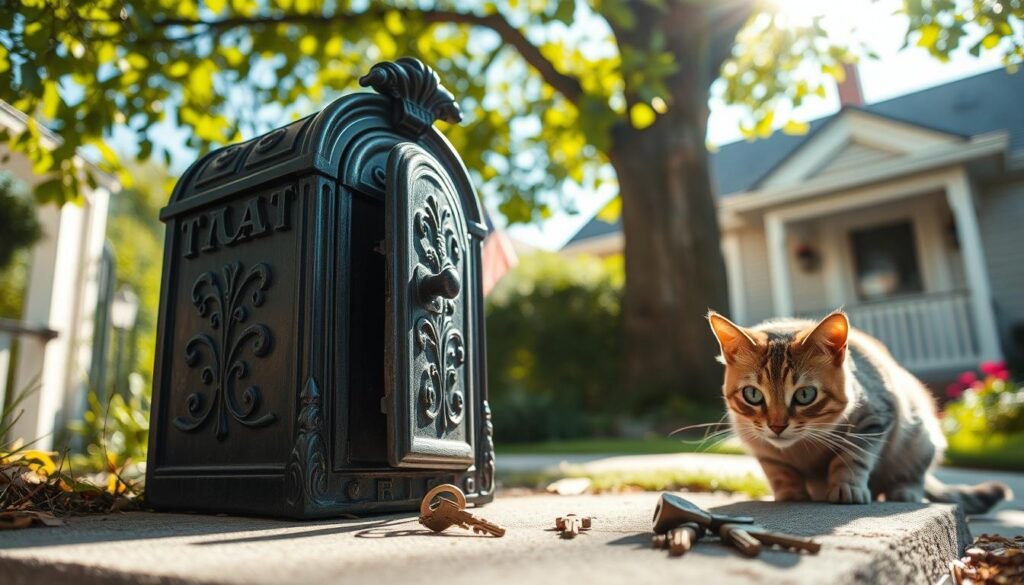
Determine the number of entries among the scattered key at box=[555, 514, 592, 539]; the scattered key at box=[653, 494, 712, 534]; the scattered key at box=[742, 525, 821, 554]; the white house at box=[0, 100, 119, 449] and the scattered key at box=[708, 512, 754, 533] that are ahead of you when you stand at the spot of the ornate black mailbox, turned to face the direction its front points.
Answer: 4

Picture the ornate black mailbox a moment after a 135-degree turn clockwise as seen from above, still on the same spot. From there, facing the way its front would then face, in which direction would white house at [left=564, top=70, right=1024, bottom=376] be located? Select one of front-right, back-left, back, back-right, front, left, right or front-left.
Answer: back-right

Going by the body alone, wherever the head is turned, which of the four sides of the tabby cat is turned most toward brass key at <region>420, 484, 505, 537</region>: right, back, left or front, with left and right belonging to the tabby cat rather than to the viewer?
front

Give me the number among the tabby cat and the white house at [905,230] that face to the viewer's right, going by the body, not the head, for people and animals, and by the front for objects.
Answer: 0

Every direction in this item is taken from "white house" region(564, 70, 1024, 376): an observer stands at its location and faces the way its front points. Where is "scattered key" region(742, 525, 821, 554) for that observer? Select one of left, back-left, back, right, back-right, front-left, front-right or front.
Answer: front-left

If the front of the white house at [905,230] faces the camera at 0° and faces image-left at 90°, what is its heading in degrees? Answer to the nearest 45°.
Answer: approximately 45°

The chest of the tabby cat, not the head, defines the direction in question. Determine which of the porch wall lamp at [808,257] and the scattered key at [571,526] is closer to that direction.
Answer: the scattered key

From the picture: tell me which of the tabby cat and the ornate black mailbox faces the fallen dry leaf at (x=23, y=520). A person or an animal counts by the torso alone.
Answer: the tabby cat

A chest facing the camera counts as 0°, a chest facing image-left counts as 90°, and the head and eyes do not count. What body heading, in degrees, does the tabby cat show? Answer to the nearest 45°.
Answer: approximately 45°

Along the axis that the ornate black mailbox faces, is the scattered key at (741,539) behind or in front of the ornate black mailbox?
in front

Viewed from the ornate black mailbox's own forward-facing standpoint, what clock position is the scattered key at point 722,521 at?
The scattered key is roughly at 12 o'clock from the ornate black mailbox.

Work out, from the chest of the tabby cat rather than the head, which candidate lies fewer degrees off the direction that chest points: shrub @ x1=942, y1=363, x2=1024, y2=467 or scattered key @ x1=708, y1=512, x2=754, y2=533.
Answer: the scattered key

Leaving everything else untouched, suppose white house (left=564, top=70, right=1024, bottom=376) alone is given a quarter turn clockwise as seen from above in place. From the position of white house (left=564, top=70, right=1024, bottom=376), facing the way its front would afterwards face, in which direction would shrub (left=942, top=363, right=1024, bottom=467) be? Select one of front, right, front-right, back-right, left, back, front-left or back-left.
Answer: back-left

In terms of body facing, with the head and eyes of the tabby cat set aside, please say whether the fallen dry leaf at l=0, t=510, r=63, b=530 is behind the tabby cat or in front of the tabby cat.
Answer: in front

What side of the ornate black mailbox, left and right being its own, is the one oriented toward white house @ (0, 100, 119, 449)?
back
